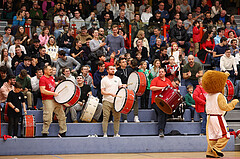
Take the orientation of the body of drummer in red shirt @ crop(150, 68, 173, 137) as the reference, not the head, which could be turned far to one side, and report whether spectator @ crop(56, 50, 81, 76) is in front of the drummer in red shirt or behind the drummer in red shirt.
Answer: behind

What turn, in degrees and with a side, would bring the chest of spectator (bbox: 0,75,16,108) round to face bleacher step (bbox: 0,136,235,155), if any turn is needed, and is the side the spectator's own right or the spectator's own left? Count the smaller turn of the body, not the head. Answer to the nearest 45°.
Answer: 0° — they already face it

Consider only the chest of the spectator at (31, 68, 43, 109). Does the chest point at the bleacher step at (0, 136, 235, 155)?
yes

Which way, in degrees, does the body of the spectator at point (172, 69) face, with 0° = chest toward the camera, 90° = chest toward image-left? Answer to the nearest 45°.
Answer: approximately 0°

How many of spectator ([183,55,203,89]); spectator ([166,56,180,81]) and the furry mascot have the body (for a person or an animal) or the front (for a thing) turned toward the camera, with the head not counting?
2

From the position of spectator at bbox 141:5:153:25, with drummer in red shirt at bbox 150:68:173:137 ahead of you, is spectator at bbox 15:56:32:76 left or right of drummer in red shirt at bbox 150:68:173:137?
right

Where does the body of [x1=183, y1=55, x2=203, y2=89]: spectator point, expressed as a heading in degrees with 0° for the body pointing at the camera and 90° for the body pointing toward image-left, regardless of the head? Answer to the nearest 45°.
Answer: approximately 0°

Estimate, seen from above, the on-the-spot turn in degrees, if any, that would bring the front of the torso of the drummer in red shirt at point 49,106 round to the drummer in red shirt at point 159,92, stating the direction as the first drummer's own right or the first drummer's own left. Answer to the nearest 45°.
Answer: approximately 45° to the first drummer's own left
